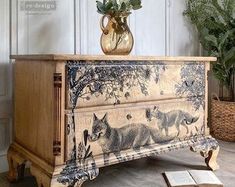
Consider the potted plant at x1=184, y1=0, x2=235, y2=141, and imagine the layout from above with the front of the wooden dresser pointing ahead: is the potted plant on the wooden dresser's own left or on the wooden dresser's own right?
on the wooden dresser's own left

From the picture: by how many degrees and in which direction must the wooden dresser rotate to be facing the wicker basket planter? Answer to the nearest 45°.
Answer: approximately 90° to its left

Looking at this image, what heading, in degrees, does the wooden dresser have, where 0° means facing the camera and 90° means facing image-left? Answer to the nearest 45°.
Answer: approximately 315°
